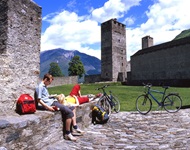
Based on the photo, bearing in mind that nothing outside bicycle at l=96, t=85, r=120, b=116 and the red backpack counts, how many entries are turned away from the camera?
0

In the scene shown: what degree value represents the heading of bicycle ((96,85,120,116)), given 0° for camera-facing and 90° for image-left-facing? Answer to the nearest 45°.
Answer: approximately 45°

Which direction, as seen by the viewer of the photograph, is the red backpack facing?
facing the viewer and to the right of the viewer

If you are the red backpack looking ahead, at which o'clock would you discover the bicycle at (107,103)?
The bicycle is roughly at 9 o'clock from the red backpack.

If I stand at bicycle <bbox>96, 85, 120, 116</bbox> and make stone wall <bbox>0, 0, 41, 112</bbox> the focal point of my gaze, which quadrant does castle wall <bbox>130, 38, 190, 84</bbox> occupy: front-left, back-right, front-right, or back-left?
back-right

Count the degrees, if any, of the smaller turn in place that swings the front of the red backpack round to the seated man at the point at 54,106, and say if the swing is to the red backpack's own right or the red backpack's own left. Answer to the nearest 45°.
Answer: approximately 90° to the red backpack's own left

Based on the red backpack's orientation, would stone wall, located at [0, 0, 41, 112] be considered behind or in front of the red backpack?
behind

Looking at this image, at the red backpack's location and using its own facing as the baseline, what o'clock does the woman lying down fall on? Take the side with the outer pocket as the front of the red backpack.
The woman lying down is roughly at 9 o'clock from the red backpack.

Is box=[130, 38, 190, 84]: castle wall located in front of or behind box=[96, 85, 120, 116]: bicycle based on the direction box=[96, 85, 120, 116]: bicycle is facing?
behind

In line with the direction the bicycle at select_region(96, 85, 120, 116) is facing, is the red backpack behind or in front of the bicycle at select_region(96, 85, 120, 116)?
in front
